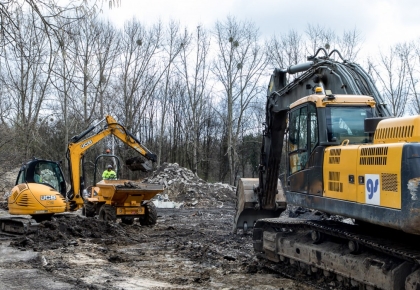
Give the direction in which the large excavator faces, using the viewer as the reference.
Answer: facing away from the viewer and to the left of the viewer

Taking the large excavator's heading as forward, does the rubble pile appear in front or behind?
in front

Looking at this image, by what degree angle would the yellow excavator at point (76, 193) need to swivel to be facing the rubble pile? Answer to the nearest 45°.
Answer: approximately 45° to its left

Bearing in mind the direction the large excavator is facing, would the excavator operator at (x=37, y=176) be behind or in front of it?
in front

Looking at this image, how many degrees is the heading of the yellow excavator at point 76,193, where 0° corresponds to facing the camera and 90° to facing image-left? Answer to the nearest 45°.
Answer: approximately 270°

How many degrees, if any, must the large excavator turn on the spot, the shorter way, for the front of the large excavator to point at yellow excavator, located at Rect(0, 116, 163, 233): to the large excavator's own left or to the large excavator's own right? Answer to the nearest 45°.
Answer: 0° — it already faces it
